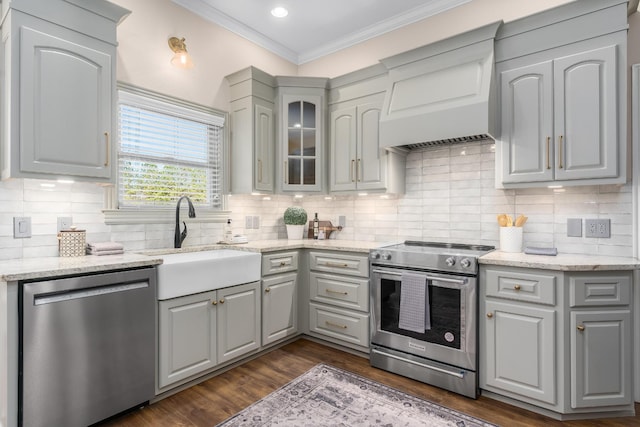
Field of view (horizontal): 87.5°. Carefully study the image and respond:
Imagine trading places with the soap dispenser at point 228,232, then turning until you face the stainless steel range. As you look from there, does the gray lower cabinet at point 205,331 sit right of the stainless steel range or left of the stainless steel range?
right

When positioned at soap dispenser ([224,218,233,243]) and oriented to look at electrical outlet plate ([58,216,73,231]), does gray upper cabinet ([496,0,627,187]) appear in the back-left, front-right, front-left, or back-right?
back-left

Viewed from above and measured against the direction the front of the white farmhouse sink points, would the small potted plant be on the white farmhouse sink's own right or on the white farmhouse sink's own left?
on the white farmhouse sink's own left

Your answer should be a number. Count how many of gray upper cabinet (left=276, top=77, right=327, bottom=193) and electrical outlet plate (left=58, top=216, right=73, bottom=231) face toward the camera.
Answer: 2

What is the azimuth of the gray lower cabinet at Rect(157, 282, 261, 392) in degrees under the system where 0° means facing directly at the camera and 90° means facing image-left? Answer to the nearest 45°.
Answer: approximately 315°

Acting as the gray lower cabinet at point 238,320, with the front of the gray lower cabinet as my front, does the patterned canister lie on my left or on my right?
on my right

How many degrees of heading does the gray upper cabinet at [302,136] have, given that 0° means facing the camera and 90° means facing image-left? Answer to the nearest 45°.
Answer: approximately 0°
